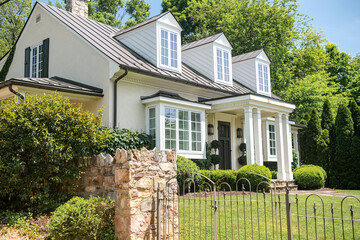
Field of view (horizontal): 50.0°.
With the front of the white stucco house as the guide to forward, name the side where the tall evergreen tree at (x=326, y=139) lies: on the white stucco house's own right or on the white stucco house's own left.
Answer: on the white stucco house's own left

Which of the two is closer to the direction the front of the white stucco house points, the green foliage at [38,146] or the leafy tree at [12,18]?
the green foliage

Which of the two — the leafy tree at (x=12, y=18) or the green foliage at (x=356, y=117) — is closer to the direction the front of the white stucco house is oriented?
the green foliage

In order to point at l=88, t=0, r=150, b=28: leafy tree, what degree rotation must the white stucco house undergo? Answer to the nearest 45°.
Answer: approximately 135° to its left

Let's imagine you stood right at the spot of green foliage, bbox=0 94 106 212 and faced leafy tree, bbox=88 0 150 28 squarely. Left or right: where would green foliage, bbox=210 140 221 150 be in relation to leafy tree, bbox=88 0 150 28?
right

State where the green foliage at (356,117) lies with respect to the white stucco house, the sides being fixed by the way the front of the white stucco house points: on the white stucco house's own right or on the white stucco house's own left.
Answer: on the white stucco house's own left

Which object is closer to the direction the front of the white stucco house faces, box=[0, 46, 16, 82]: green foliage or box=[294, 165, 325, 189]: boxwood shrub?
the boxwood shrub

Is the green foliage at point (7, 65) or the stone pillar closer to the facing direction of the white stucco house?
the stone pillar

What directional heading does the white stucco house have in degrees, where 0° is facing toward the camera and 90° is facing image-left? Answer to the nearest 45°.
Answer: approximately 315°

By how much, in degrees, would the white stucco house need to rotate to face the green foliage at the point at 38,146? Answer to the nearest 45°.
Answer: approximately 45° to its right

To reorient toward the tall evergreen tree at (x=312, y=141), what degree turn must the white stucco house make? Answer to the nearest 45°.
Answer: approximately 90° to its left

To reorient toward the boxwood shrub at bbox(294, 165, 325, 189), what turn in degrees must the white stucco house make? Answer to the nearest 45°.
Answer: approximately 45° to its left

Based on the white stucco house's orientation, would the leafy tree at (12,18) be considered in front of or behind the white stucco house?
behind
